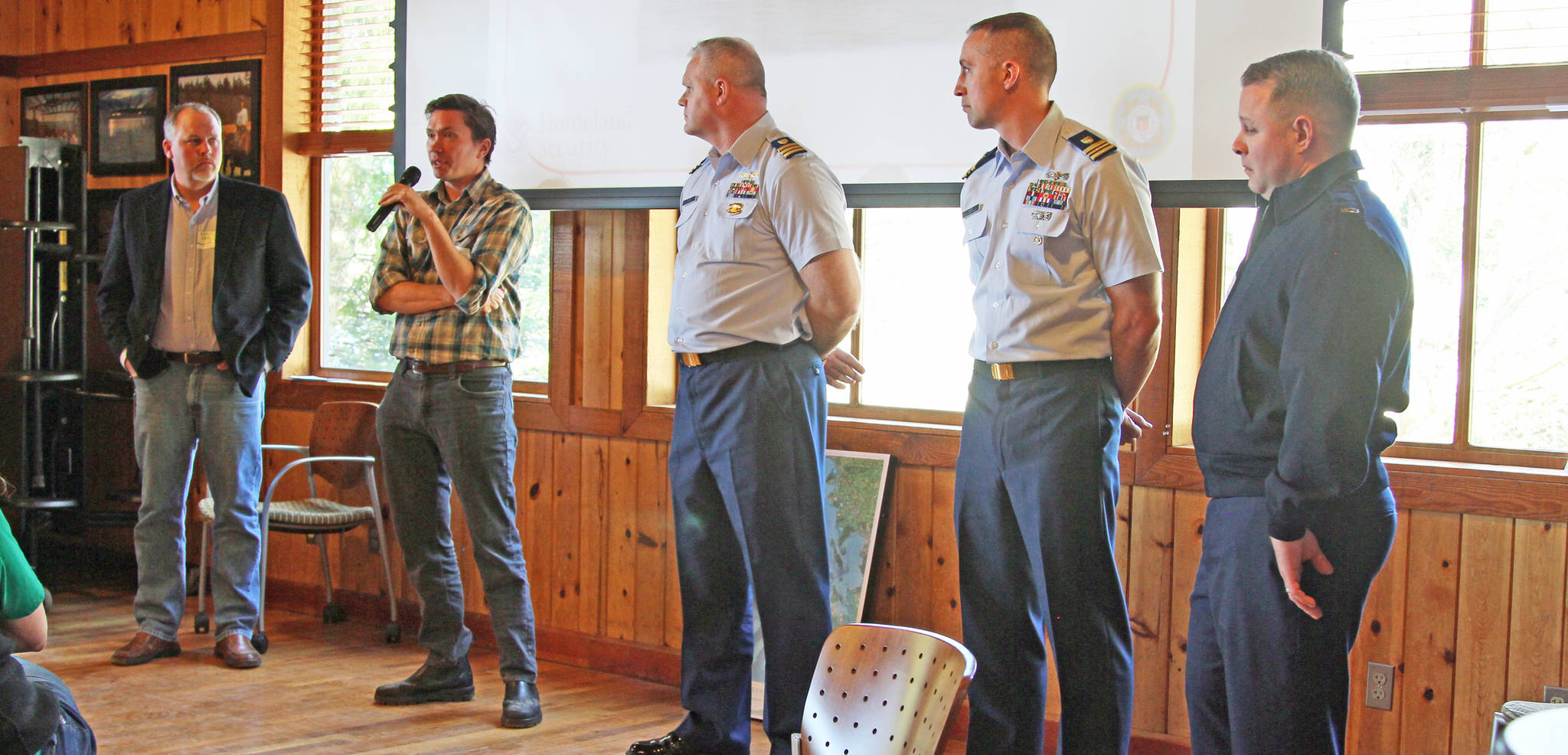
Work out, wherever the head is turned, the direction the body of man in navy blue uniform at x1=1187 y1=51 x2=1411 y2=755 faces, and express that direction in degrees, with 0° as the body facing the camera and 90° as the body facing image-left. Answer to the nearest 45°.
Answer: approximately 90°

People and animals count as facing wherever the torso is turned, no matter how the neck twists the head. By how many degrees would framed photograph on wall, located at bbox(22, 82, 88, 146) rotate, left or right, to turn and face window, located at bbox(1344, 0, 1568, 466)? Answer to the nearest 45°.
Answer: approximately 90° to its left

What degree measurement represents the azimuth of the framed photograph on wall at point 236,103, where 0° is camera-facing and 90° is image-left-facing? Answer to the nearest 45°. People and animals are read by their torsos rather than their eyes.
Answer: approximately 45°

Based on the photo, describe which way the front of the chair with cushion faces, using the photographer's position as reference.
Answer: facing the viewer and to the left of the viewer

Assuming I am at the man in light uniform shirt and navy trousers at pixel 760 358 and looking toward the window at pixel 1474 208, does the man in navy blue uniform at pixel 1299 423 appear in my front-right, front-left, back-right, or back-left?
front-right

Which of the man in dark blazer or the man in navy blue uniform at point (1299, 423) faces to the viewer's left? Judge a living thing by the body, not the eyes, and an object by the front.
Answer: the man in navy blue uniform

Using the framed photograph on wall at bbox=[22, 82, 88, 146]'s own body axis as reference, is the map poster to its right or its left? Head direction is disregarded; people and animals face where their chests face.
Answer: on its left

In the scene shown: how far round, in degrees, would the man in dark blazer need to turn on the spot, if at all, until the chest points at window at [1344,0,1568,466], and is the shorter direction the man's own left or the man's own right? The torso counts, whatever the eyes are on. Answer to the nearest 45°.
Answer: approximately 45° to the man's own left

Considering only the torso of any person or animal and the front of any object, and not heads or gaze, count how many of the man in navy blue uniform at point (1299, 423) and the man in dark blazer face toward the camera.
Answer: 1

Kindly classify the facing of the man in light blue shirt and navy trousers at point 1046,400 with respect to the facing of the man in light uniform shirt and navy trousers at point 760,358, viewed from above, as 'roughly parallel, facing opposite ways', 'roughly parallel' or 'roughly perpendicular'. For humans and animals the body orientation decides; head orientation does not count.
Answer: roughly parallel

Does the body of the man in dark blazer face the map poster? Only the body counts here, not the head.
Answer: no

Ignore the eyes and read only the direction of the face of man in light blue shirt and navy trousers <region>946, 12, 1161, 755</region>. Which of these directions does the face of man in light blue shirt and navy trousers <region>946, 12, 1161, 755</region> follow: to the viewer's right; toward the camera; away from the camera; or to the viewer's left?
to the viewer's left

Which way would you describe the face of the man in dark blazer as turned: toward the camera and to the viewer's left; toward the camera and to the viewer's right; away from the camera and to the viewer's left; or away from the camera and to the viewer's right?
toward the camera and to the viewer's right

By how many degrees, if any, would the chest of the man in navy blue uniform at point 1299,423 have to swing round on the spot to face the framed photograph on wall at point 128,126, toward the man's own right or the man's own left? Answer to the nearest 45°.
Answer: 0° — they already face it

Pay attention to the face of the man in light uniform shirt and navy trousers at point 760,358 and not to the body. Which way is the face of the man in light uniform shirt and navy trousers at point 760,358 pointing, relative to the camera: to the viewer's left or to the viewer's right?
to the viewer's left
